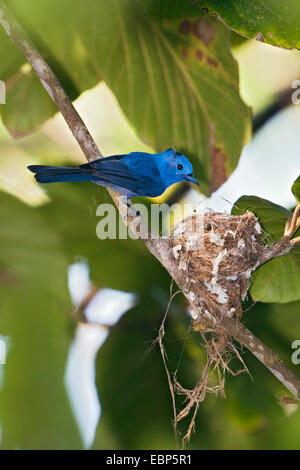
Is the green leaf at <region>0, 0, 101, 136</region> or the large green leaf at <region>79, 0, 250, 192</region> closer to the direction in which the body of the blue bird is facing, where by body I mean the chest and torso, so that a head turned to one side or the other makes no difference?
the large green leaf

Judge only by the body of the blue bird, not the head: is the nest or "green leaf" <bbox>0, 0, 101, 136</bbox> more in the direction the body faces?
the nest

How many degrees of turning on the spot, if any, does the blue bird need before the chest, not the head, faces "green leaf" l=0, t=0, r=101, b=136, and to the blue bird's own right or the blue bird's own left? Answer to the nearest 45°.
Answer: approximately 135° to the blue bird's own left

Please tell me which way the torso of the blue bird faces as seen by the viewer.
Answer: to the viewer's right

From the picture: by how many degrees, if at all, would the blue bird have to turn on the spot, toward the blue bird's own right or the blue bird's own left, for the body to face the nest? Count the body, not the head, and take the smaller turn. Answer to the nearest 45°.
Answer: approximately 45° to the blue bird's own right

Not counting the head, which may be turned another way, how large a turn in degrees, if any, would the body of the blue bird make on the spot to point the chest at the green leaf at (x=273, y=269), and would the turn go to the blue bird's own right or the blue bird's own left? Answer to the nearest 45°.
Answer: approximately 45° to the blue bird's own right
